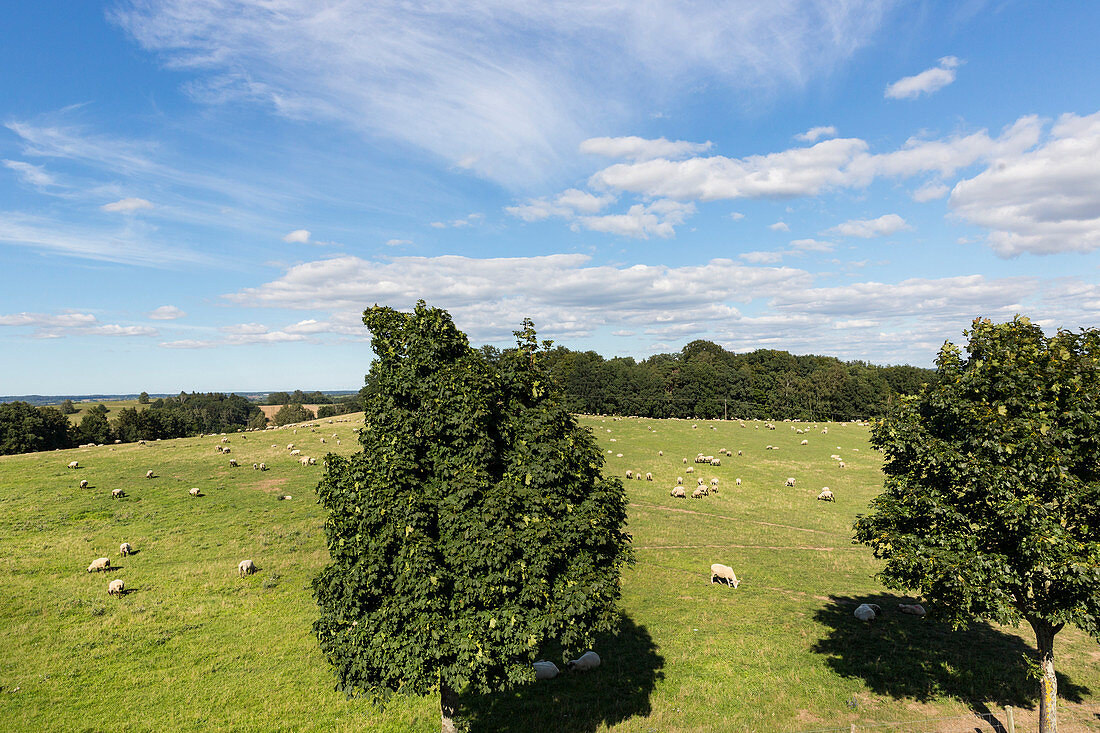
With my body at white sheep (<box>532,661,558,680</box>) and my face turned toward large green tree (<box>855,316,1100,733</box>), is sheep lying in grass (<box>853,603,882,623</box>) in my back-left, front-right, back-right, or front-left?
front-left

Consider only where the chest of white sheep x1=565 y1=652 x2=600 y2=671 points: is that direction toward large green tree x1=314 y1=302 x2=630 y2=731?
no

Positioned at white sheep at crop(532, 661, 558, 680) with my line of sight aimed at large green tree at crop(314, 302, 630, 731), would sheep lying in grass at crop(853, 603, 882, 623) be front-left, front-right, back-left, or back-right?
back-left

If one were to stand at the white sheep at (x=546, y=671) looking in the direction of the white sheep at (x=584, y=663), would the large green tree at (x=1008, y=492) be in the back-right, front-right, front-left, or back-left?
front-right
